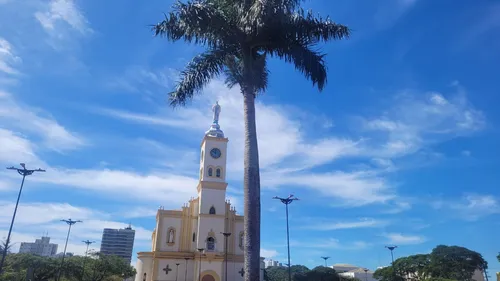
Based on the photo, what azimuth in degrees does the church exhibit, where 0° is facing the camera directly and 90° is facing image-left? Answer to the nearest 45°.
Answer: approximately 0°
